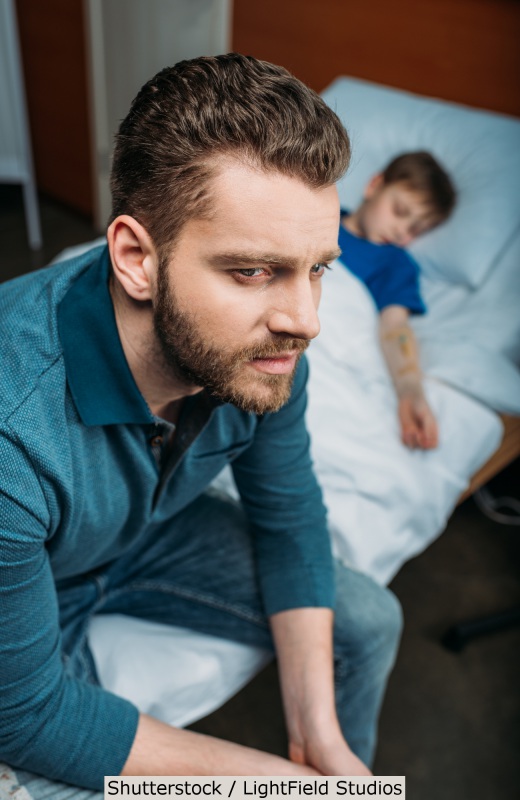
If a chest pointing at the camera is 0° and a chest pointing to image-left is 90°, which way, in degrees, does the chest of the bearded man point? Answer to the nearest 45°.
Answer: approximately 315°

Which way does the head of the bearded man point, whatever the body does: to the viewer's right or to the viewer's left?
to the viewer's right

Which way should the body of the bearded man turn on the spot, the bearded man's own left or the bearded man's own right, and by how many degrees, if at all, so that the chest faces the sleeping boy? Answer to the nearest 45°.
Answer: approximately 90° to the bearded man's own left

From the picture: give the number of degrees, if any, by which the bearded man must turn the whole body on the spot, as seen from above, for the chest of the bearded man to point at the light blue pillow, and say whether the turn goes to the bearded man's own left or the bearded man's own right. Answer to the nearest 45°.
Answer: approximately 90° to the bearded man's own left
